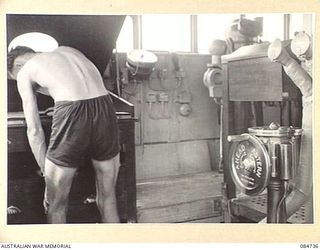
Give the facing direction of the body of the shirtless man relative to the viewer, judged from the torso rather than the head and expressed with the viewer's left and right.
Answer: facing away from the viewer and to the left of the viewer
